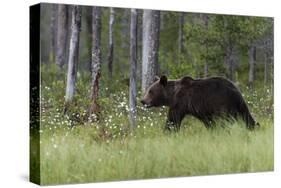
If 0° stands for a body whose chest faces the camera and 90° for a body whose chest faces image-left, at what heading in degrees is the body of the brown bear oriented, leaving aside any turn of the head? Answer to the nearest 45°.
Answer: approximately 90°

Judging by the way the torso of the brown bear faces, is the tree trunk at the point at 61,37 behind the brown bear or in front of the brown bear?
in front

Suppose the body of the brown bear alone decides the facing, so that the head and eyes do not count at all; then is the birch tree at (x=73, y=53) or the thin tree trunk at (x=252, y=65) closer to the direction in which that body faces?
the birch tree

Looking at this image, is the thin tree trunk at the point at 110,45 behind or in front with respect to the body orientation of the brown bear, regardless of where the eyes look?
in front

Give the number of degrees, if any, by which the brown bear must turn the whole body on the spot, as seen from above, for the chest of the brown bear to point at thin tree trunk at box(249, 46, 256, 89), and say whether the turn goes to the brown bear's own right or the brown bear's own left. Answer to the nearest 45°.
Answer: approximately 135° to the brown bear's own right
